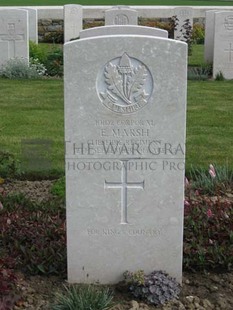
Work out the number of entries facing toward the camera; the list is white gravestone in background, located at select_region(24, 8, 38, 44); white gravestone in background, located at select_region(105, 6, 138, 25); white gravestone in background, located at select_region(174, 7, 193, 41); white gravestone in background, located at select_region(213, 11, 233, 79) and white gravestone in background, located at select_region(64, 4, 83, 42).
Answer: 5

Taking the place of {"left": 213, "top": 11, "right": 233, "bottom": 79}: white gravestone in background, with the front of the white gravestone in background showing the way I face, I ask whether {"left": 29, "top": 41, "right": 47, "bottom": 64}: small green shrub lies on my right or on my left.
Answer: on my right

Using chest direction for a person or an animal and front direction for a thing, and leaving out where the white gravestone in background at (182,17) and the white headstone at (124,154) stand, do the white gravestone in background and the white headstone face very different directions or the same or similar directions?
same or similar directions

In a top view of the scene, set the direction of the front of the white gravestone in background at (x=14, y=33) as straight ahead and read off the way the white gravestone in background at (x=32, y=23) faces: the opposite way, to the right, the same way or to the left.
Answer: the same way

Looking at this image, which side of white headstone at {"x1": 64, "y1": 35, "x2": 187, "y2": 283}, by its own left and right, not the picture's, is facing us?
front

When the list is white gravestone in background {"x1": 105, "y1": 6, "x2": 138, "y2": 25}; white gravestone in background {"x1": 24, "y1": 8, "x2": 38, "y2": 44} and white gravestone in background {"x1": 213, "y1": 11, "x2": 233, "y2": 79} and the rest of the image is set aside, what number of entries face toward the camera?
3

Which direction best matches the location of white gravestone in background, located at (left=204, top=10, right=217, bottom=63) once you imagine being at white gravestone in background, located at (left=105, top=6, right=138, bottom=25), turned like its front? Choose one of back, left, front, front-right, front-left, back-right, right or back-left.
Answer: left

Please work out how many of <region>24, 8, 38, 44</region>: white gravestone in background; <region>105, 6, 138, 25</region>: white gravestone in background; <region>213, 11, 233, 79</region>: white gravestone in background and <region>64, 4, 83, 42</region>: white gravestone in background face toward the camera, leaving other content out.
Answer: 4

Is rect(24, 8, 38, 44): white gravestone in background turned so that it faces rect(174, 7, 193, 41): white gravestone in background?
no

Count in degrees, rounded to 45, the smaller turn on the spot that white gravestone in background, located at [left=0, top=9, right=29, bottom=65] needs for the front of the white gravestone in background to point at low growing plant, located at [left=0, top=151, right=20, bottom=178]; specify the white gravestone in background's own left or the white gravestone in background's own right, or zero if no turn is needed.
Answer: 0° — it already faces it

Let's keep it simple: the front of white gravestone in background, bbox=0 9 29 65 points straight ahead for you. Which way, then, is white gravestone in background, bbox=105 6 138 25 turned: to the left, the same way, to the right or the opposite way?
the same way

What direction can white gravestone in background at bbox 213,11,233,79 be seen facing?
toward the camera

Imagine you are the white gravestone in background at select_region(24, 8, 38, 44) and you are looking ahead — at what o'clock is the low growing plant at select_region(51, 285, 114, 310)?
The low growing plant is roughly at 12 o'clock from the white gravestone in background.

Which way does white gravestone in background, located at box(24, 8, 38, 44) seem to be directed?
toward the camera

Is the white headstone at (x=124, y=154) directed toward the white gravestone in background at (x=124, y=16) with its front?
no

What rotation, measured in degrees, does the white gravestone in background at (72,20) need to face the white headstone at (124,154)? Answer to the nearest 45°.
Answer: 0° — it already faces it

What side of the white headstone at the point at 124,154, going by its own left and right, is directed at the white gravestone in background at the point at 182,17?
back
